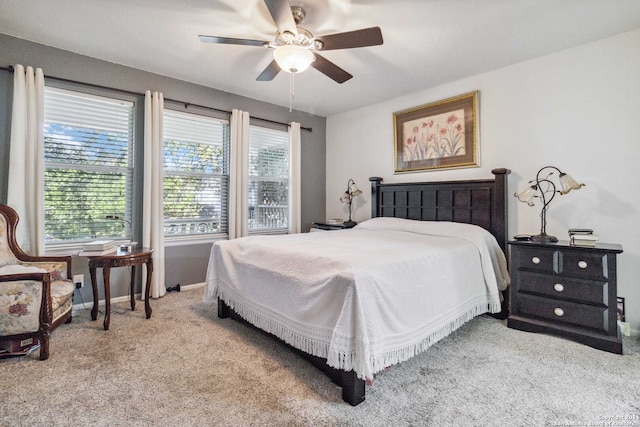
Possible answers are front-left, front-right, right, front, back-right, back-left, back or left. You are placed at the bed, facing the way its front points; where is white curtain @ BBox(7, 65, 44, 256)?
front-right

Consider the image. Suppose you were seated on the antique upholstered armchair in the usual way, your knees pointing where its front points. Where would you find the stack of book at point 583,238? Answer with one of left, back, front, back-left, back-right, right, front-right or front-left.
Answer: front

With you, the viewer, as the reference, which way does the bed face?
facing the viewer and to the left of the viewer

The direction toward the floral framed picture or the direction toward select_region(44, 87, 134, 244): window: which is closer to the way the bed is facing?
the window

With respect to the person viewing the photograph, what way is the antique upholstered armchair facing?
facing the viewer and to the right of the viewer

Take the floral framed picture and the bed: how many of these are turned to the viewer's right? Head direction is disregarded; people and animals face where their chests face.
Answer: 0

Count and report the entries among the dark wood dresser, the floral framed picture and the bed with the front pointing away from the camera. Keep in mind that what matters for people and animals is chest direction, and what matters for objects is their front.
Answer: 0

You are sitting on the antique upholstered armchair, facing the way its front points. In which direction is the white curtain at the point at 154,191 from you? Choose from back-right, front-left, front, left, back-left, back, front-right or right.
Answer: left

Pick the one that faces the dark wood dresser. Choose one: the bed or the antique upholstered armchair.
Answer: the antique upholstered armchair

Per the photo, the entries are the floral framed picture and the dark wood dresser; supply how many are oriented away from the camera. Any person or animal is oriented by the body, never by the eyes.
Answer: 0

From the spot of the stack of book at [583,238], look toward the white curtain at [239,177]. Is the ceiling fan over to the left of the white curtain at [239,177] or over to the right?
left
